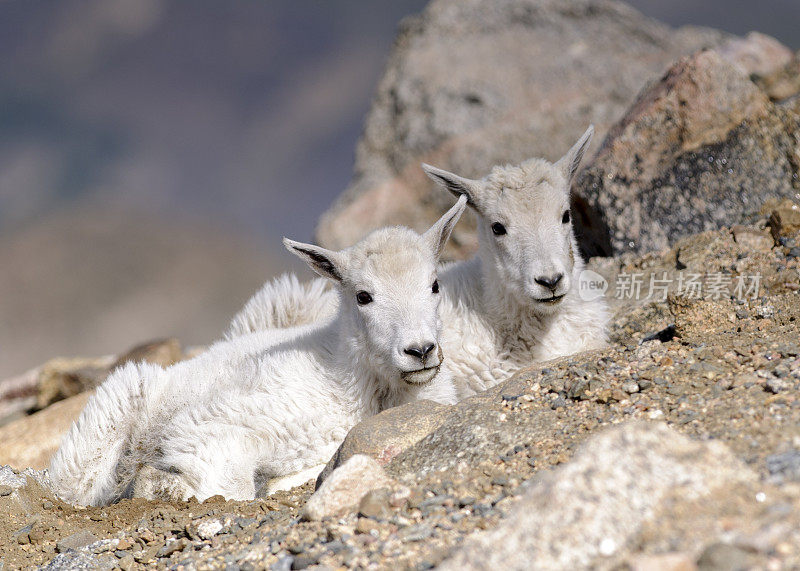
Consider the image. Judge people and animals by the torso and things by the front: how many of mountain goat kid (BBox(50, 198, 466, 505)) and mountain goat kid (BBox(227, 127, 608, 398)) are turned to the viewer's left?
0

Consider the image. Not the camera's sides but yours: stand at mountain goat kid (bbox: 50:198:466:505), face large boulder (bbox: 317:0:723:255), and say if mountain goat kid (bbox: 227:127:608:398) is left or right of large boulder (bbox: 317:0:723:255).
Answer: right

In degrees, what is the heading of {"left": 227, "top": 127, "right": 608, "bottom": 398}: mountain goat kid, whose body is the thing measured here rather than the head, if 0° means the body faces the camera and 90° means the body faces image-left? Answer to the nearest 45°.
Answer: approximately 315°

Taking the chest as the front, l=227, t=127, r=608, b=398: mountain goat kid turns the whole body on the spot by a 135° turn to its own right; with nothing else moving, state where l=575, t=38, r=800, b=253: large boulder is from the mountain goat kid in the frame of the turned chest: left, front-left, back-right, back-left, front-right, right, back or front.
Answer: back-right

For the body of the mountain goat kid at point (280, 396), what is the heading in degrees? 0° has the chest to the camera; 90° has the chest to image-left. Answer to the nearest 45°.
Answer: approximately 270°
